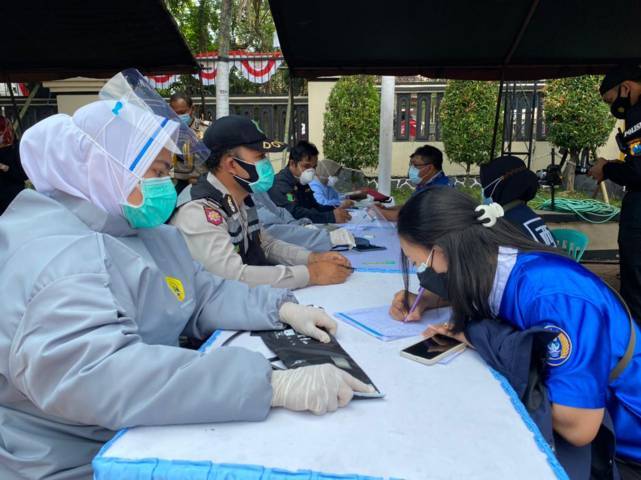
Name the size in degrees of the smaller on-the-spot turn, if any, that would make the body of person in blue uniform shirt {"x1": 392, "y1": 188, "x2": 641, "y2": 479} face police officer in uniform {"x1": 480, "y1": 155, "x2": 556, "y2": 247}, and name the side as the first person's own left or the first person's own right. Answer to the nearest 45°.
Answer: approximately 90° to the first person's own right

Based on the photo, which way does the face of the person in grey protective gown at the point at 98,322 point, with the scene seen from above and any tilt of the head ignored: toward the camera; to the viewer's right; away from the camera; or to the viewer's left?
to the viewer's right

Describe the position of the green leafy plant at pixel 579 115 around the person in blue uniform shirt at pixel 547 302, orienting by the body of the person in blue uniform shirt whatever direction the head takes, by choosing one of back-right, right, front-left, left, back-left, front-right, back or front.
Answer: right

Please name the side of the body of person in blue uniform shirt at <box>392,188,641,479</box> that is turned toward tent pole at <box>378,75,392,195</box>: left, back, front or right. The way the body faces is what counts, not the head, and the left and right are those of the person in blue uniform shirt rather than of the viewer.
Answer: right

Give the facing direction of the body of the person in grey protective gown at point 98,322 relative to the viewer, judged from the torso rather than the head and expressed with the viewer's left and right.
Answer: facing to the right of the viewer

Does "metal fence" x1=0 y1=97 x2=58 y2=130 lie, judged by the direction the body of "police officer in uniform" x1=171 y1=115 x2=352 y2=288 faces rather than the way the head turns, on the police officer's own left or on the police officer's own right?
on the police officer's own left

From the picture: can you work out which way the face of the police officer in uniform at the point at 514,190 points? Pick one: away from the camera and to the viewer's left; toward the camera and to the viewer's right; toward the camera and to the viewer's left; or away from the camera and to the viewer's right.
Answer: away from the camera and to the viewer's left

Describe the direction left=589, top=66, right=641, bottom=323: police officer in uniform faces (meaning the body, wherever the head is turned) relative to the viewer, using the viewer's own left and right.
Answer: facing to the left of the viewer

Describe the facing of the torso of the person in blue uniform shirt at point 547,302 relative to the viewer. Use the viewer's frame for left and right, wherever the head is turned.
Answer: facing to the left of the viewer

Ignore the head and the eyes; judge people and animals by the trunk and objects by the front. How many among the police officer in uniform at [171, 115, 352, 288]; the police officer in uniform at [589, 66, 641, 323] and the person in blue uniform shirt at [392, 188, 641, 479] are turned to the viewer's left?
2
